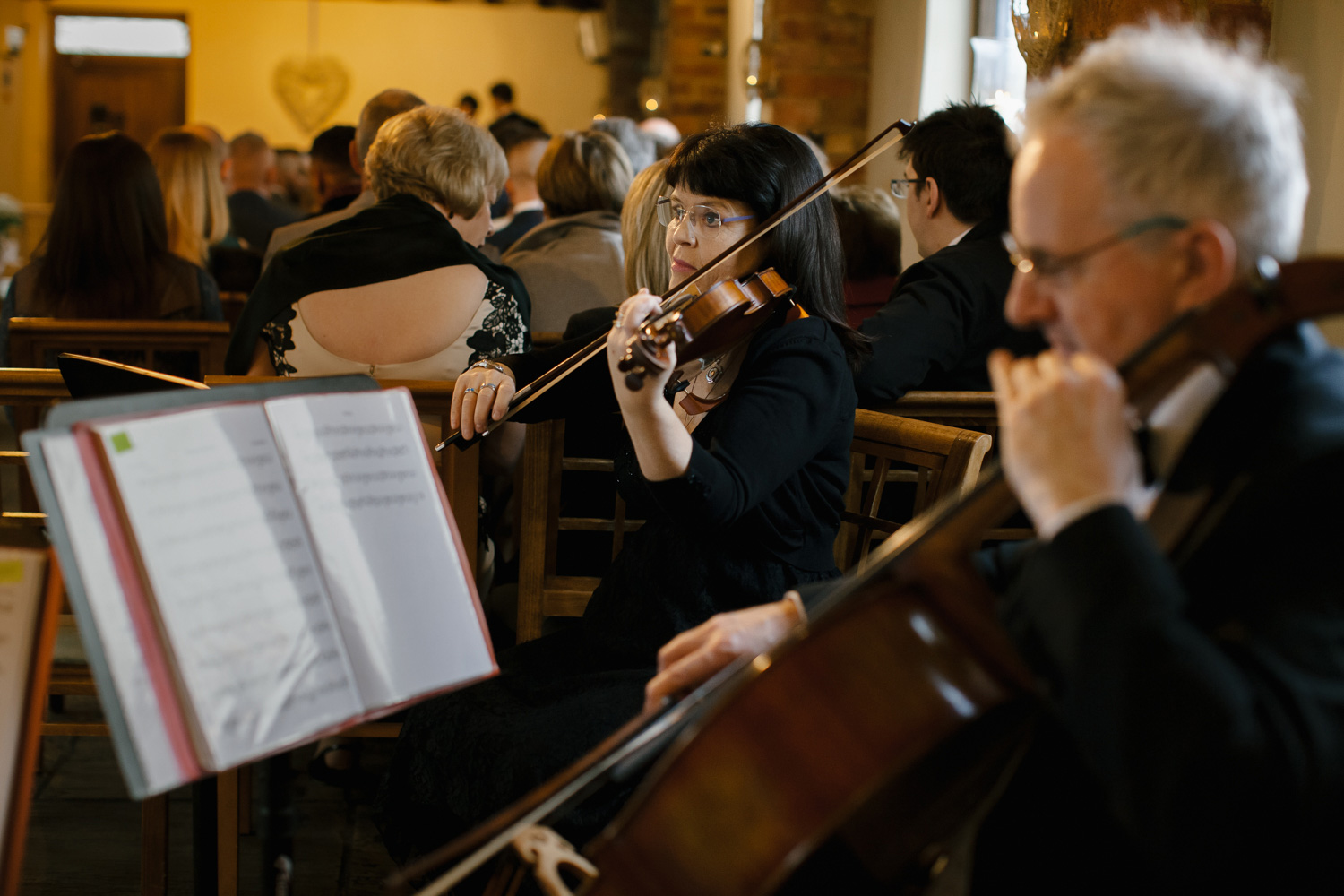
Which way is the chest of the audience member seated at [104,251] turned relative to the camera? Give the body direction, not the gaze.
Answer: away from the camera

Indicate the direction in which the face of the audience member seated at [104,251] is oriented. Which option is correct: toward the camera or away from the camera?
away from the camera

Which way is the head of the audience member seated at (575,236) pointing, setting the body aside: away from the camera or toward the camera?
away from the camera

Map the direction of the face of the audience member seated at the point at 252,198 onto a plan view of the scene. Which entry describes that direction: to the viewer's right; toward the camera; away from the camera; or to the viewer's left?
away from the camera

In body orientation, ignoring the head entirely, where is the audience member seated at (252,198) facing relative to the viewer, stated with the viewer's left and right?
facing away from the viewer

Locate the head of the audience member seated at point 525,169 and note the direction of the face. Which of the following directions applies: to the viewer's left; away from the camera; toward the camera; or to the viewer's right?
away from the camera

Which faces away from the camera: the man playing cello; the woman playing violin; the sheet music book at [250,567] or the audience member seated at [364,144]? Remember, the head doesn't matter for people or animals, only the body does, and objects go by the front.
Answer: the audience member seated

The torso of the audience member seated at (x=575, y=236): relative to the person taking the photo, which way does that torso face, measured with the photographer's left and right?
facing away from the viewer

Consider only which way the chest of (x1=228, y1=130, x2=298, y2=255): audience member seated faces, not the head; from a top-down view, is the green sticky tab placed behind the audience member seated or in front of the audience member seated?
behind

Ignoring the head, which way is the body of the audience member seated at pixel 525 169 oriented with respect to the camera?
away from the camera

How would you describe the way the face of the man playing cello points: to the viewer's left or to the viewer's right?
to the viewer's left

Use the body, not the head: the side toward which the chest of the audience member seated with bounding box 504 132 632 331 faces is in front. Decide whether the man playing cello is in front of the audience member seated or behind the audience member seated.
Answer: behind
